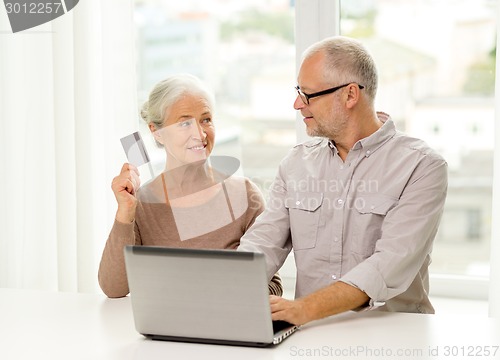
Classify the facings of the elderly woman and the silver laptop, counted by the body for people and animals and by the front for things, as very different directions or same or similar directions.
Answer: very different directions

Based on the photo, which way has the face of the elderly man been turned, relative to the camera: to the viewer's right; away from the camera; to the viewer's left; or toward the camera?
to the viewer's left

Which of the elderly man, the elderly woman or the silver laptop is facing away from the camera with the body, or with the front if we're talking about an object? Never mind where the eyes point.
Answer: the silver laptop

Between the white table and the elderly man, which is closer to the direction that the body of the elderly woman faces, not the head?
the white table

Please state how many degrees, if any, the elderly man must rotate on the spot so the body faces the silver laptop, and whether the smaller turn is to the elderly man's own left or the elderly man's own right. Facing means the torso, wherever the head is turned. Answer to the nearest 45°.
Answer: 0° — they already face it

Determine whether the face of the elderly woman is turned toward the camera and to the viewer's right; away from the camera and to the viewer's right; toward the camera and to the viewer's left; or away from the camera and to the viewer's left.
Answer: toward the camera and to the viewer's right

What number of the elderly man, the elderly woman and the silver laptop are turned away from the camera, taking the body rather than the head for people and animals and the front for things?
1

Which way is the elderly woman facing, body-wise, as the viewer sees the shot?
toward the camera

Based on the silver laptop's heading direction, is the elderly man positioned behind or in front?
in front

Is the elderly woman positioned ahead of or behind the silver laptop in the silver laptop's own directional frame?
ahead

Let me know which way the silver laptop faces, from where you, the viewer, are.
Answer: facing away from the viewer

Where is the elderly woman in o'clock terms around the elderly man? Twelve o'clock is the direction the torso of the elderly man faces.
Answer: The elderly woman is roughly at 2 o'clock from the elderly man.

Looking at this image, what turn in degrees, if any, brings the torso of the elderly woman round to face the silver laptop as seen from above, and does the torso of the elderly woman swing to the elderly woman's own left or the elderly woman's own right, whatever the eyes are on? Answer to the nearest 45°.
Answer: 0° — they already face it

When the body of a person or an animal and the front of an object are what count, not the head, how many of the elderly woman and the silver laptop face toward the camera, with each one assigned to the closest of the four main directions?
1
